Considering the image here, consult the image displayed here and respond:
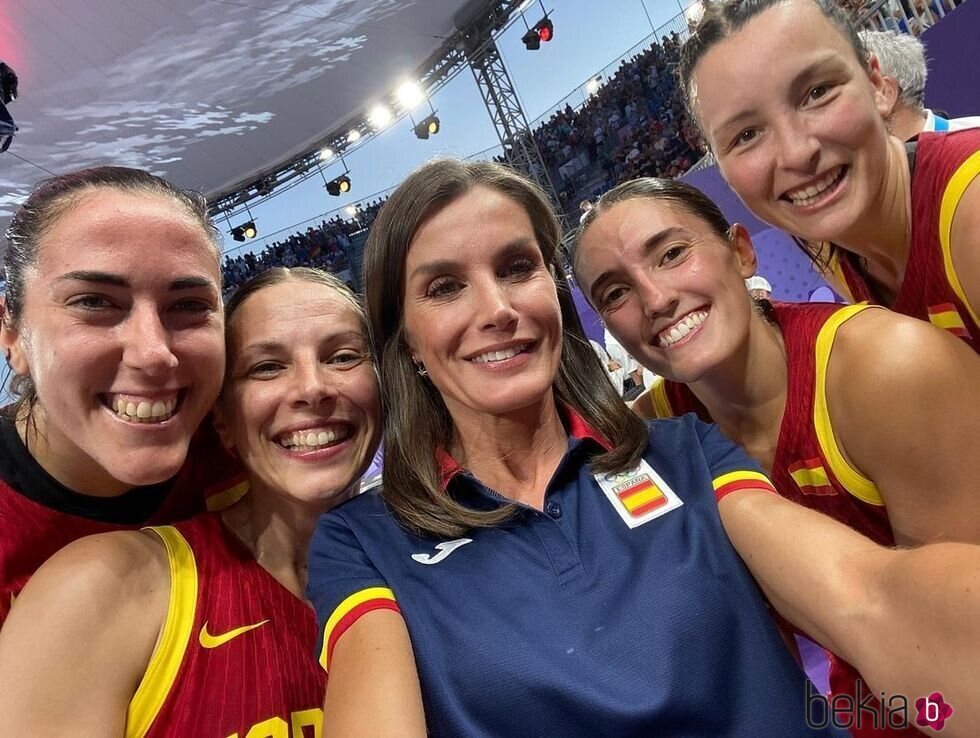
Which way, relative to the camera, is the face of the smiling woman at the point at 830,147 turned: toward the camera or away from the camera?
toward the camera

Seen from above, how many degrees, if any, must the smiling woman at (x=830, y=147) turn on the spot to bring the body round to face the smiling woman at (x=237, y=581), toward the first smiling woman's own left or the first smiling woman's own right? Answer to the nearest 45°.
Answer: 0° — they already face them

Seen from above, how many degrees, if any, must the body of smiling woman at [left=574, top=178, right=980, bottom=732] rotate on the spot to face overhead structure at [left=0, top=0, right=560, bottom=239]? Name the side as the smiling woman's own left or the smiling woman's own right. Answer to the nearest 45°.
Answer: approximately 90° to the smiling woman's own right

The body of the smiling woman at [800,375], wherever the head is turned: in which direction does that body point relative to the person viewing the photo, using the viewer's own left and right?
facing the viewer and to the left of the viewer

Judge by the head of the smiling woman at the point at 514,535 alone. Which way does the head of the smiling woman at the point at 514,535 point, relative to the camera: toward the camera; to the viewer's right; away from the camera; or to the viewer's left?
toward the camera

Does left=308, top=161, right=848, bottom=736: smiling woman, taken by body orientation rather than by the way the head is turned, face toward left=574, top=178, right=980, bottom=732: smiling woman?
no

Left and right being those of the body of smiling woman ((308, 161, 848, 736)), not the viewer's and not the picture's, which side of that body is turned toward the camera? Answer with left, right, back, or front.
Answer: front

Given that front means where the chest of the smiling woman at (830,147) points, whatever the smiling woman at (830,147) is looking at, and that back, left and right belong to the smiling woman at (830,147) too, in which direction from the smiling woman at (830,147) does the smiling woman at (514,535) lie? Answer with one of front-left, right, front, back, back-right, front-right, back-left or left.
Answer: front

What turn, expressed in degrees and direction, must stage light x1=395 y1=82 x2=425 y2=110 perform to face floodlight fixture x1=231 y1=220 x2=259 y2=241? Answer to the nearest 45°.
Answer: approximately 135° to its right

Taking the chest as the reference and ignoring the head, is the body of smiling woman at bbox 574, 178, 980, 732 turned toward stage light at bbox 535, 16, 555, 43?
no

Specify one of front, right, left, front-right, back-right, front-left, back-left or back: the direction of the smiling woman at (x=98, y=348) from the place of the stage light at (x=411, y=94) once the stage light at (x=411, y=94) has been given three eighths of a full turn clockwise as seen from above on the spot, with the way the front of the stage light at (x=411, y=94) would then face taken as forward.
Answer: back-left

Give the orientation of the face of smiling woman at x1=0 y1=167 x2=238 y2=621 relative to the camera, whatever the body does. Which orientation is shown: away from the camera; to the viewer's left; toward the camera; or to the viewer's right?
toward the camera

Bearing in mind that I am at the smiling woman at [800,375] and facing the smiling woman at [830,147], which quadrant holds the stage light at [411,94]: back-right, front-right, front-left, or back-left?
front-left

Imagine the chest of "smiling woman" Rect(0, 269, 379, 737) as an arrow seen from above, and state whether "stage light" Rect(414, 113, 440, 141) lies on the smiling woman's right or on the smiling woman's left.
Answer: on the smiling woman's left
